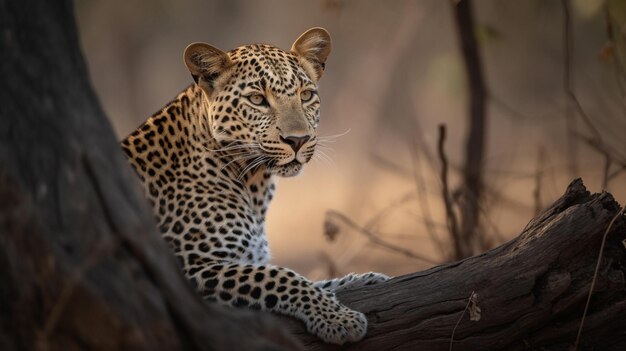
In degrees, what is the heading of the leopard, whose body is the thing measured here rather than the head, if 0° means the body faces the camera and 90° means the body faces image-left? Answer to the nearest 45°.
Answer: approximately 315°

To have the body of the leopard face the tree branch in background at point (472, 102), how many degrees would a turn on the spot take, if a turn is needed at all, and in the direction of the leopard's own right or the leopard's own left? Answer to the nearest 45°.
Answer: approximately 90° to the leopard's own left

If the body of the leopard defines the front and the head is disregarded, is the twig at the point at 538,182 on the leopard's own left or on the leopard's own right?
on the leopard's own left

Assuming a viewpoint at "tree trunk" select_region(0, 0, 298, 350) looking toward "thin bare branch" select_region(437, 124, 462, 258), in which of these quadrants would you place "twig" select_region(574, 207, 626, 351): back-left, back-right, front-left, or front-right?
front-right

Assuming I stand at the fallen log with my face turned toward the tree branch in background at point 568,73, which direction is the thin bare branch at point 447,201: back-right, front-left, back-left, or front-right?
front-left

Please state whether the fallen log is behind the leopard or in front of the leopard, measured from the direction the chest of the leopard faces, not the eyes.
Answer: in front
